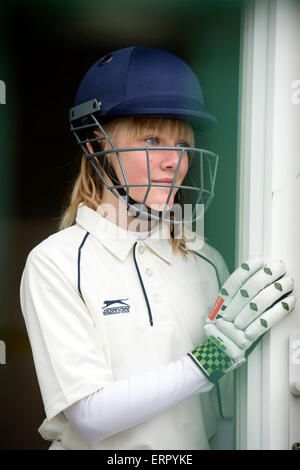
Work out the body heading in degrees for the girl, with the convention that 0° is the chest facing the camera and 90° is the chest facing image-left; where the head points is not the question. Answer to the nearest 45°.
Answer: approximately 315°

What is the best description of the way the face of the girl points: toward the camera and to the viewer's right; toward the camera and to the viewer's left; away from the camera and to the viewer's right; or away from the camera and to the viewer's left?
toward the camera and to the viewer's right
